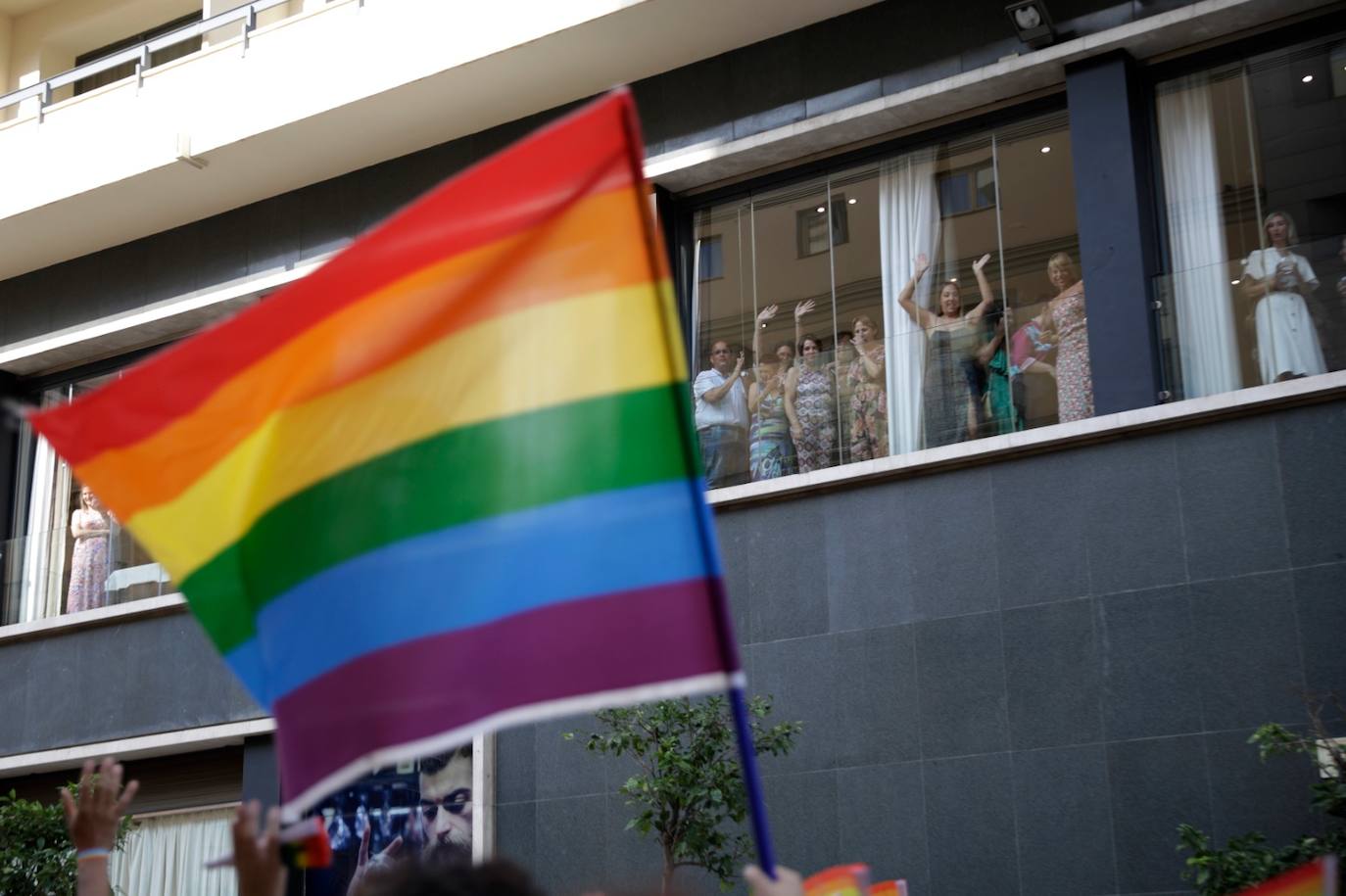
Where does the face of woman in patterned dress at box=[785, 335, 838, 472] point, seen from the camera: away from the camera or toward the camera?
toward the camera

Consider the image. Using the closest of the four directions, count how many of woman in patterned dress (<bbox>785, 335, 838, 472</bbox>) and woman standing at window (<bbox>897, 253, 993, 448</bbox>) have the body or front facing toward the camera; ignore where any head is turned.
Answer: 2

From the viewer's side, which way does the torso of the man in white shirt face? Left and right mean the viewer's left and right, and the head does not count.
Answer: facing the viewer and to the right of the viewer

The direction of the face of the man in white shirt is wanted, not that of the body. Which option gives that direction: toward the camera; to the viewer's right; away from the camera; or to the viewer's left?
toward the camera

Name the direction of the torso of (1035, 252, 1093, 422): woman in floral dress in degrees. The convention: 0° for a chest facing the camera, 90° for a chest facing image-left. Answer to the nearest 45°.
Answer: approximately 45°

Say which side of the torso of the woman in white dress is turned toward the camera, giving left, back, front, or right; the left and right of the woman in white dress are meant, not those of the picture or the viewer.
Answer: front

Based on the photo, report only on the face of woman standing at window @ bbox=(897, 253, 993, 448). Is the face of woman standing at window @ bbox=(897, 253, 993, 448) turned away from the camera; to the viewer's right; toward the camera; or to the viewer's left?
toward the camera

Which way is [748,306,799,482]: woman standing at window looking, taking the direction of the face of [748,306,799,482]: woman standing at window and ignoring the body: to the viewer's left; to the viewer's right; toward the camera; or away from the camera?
toward the camera

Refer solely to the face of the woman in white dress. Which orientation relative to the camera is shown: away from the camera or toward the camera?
toward the camera

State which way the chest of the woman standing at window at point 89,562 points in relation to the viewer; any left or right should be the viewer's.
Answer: facing the viewer

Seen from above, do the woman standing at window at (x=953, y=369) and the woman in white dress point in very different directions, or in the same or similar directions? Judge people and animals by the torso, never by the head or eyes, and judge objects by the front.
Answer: same or similar directions

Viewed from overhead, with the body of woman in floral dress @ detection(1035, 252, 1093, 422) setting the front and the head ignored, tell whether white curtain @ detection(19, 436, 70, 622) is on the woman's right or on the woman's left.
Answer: on the woman's right
